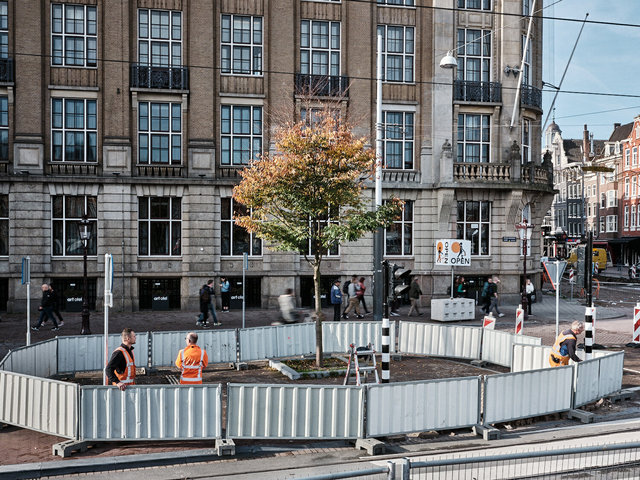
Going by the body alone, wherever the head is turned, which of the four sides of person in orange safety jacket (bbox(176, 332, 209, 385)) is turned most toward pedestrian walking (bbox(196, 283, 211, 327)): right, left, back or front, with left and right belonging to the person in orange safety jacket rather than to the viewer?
front

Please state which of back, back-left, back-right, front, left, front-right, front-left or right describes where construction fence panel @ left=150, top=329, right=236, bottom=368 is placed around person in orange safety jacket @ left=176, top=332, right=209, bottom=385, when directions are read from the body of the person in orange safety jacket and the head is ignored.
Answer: front

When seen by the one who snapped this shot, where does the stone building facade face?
facing the viewer

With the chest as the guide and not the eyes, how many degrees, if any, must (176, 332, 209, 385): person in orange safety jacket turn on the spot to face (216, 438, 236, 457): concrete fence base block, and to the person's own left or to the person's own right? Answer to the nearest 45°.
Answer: approximately 180°

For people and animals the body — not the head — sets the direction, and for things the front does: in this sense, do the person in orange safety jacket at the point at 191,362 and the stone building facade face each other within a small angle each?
yes

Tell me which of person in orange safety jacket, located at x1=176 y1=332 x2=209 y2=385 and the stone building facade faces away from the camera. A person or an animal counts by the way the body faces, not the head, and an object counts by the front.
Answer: the person in orange safety jacket

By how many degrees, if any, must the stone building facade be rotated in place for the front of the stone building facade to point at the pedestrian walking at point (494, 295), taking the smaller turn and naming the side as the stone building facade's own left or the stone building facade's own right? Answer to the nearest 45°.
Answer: approximately 90° to the stone building facade's own left

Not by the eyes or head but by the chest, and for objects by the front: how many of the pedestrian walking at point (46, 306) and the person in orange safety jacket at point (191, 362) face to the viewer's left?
1

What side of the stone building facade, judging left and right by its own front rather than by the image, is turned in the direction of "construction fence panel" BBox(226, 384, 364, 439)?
front

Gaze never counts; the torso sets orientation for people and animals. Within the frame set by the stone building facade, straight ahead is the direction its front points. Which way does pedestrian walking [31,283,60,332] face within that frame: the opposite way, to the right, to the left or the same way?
to the right

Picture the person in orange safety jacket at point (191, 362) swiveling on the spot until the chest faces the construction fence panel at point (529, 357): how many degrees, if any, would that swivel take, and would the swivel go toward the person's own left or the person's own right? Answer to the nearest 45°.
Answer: approximately 90° to the person's own right

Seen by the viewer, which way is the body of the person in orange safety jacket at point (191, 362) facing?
away from the camera

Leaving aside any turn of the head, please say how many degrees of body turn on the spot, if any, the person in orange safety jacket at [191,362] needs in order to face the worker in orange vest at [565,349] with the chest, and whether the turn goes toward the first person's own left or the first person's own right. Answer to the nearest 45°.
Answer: approximately 90° to the first person's own right

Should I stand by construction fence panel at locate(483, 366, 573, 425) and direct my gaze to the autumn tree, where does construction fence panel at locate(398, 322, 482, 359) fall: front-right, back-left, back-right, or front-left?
front-right

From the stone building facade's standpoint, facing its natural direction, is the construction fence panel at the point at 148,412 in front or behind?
in front
